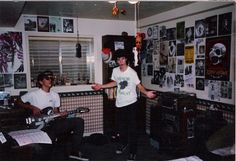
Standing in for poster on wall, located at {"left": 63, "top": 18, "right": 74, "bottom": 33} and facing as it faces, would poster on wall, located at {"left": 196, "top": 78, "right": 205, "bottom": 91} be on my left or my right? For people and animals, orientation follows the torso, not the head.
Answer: on my left

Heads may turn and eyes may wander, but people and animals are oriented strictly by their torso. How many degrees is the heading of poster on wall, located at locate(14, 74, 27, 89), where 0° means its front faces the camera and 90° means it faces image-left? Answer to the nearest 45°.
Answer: approximately 0°

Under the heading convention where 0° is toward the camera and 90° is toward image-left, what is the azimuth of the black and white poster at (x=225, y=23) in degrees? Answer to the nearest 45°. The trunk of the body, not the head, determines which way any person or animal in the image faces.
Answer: approximately 45°

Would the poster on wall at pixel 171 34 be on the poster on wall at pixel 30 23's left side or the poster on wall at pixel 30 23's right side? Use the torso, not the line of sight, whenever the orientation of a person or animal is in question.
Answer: on its left

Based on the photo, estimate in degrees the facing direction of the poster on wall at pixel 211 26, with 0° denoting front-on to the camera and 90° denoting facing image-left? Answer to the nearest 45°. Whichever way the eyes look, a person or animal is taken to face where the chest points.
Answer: approximately 45°

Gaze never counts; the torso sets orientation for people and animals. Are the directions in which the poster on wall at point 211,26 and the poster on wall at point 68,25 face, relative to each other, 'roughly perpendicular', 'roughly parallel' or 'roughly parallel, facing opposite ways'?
roughly perpendicular

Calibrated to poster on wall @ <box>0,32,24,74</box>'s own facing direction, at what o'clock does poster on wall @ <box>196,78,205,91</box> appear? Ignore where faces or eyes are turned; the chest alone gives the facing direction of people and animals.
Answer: poster on wall @ <box>196,78,205,91</box> is roughly at 10 o'clock from poster on wall @ <box>0,32,24,74</box>.

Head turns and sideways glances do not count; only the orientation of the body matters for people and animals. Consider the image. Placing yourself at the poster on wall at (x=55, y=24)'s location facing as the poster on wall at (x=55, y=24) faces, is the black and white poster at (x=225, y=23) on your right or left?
on your left

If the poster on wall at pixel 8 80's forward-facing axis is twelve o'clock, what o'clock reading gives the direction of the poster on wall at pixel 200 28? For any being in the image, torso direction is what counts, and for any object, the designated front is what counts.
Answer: the poster on wall at pixel 200 28 is roughly at 10 o'clock from the poster on wall at pixel 8 80.

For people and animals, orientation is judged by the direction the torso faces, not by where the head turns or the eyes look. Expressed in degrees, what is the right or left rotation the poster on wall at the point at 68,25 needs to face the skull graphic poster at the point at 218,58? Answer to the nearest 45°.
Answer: approximately 45° to its left
